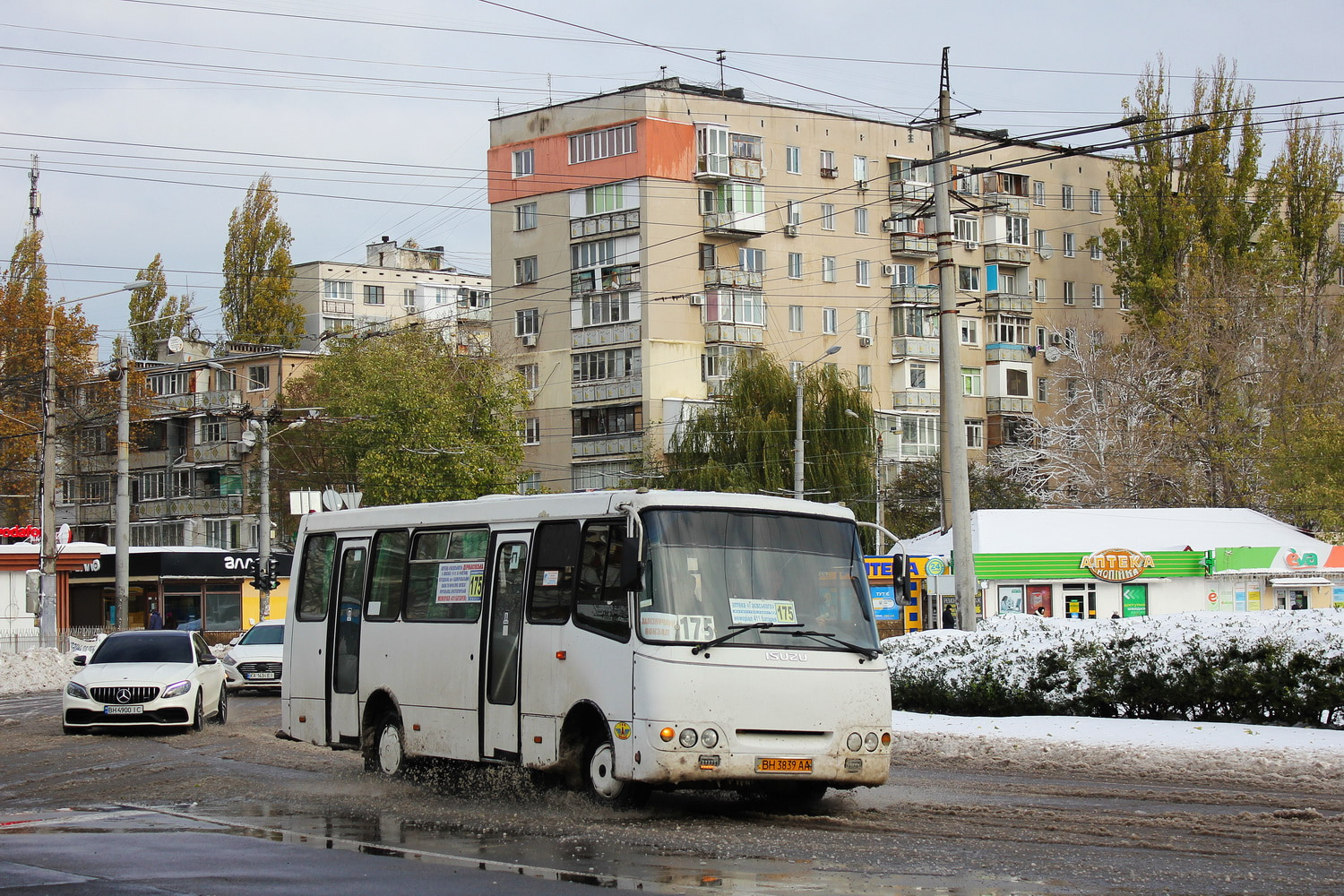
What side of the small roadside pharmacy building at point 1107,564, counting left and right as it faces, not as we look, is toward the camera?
front

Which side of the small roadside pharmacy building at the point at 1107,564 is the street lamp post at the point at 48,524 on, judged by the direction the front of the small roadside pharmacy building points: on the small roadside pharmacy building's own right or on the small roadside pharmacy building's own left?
on the small roadside pharmacy building's own right
